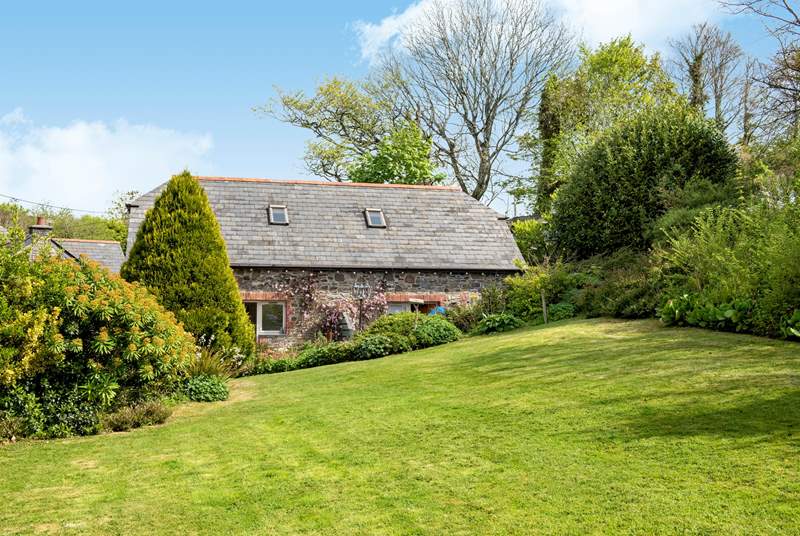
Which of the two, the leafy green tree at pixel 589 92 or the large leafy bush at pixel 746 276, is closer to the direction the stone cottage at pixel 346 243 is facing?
the large leafy bush

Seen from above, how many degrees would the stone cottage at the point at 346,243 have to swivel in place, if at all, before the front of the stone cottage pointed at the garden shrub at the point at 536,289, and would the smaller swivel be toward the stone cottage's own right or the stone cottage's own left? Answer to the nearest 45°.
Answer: approximately 45° to the stone cottage's own left

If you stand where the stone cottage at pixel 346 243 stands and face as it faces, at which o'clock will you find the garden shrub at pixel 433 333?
The garden shrub is roughly at 11 o'clock from the stone cottage.

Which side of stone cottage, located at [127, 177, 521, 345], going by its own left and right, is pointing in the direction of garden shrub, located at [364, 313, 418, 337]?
front

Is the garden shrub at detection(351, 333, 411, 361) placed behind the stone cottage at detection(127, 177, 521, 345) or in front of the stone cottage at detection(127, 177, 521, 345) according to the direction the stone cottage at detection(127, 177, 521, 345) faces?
in front

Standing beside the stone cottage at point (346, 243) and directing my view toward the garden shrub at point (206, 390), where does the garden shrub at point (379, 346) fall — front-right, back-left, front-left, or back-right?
front-left

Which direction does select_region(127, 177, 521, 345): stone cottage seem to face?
toward the camera

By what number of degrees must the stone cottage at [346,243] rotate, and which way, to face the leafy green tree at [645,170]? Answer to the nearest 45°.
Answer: approximately 90° to its left

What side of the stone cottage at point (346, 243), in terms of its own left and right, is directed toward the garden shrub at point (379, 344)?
front

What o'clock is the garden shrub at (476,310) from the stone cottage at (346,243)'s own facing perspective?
The garden shrub is roughly at 10 o'clock from the stone cottage.
